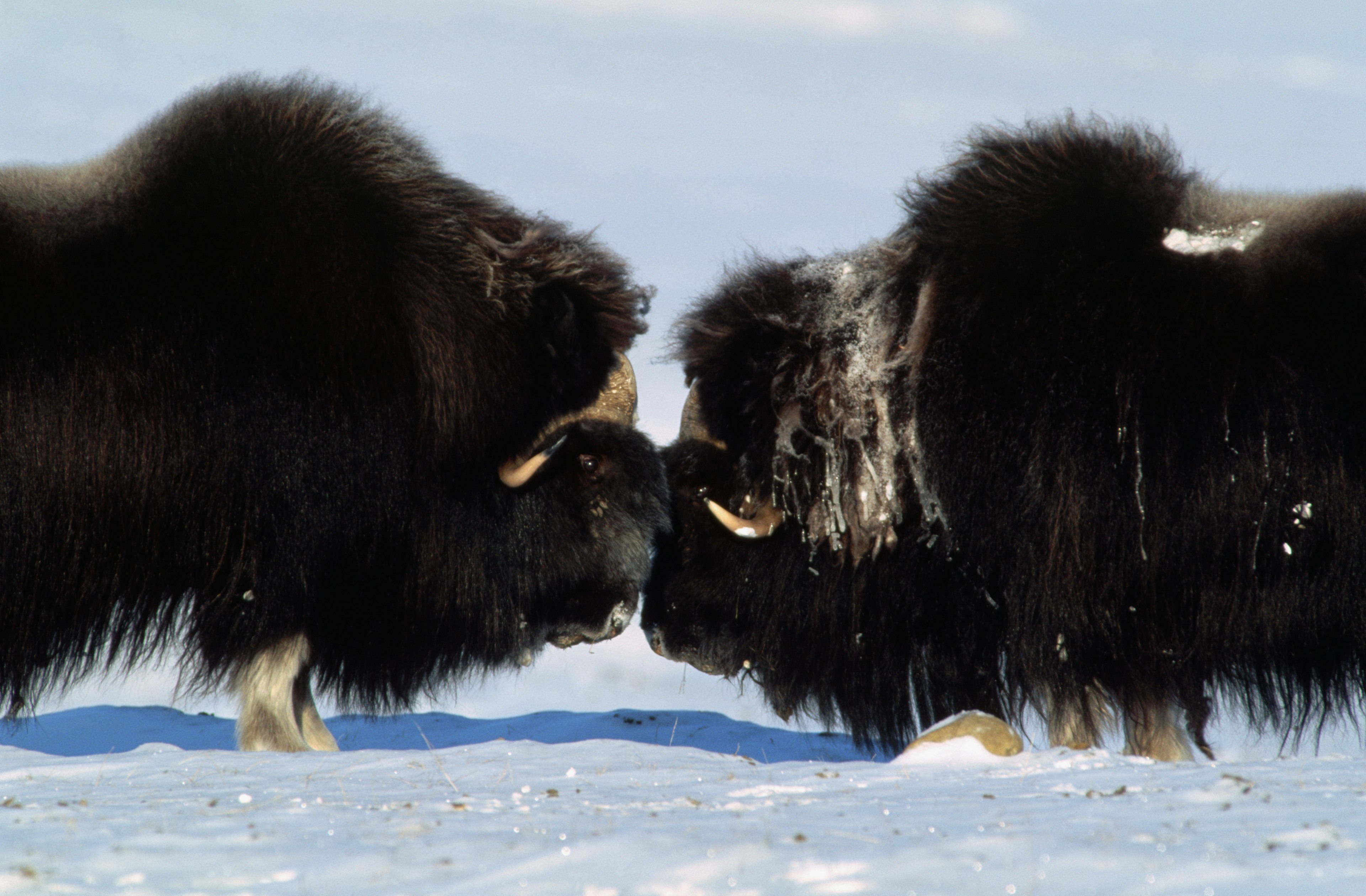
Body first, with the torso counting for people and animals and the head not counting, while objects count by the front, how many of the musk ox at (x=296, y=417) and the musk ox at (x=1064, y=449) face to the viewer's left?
1

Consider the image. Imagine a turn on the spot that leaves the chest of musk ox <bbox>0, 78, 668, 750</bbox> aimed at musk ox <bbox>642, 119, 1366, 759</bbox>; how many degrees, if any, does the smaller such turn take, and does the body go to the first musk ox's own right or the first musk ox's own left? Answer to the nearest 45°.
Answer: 0° — it already faces it

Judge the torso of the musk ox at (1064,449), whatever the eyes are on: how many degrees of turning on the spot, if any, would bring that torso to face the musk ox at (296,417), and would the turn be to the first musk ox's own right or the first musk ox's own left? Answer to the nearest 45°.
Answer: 0° — it already faces it

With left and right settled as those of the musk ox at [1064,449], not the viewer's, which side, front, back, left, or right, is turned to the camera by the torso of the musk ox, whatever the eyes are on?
left

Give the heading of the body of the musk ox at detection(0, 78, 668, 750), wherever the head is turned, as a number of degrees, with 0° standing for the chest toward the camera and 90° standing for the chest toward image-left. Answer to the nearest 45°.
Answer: approximately 270°

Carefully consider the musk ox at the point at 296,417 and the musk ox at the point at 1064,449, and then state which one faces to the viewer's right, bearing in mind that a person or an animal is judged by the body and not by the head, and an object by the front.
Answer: the musk ox at the point at 296,417
